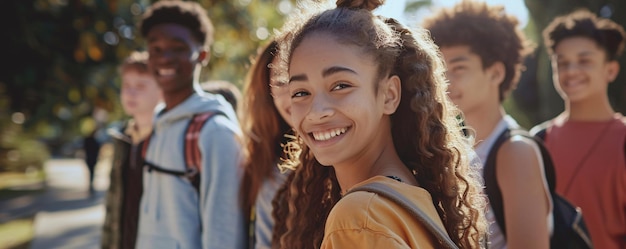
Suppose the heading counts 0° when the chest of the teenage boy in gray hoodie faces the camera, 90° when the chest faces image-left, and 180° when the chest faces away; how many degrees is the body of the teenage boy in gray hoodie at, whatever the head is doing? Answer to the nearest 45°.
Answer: approximately 45°

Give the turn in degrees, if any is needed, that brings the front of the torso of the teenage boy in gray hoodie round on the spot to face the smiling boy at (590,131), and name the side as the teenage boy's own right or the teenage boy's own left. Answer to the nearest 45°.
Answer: approximately 135° to the teenage boy's own left

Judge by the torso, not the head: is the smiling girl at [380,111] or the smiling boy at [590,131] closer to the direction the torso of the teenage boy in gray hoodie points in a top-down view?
the smiling girl

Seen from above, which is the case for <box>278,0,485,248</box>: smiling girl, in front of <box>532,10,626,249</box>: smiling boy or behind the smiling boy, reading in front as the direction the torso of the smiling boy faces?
in front

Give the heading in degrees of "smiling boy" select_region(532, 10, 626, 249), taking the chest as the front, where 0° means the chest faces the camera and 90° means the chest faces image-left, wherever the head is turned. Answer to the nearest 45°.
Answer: approximately 45°

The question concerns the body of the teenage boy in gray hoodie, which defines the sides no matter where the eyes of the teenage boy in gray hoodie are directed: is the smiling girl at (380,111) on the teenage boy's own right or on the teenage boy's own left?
on the teenage boy's own left
